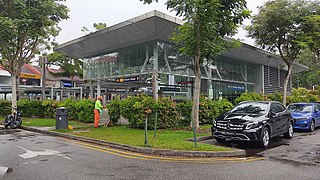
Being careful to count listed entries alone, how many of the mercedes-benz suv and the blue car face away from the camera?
0

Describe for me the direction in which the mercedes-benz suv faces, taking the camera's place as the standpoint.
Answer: facing the viewer and to the left of the viewer

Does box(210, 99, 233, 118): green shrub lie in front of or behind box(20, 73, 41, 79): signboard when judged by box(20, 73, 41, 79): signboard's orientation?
in front

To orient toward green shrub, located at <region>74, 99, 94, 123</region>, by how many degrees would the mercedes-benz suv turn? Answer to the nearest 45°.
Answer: approximately 90° to its right

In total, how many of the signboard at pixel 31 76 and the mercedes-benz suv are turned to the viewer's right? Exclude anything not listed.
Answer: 0

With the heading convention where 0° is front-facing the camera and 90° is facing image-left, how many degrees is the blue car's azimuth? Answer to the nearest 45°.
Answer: approximately 45°

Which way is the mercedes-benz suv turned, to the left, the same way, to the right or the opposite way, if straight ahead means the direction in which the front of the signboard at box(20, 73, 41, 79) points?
to the right

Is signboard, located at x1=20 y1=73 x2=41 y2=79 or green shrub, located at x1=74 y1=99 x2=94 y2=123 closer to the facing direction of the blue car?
the green shrub

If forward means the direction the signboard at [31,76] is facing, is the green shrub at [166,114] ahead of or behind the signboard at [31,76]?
ahead

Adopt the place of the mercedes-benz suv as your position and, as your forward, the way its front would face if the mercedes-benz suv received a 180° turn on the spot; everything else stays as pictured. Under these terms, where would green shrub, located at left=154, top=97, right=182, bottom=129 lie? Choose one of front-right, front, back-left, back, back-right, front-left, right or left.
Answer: left

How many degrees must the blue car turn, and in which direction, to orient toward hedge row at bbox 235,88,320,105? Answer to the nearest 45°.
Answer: approximately 135° to its right

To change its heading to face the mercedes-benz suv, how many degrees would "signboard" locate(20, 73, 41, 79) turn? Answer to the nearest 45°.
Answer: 0° — it already faces it
